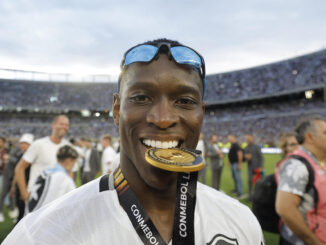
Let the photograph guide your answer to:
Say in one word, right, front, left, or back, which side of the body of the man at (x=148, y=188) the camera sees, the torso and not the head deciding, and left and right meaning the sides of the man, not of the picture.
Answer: front

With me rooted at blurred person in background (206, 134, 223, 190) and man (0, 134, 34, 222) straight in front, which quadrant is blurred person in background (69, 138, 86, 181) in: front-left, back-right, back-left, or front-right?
front-right

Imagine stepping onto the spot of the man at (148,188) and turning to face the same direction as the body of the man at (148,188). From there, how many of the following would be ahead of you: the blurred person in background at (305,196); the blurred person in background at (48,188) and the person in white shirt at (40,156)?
0

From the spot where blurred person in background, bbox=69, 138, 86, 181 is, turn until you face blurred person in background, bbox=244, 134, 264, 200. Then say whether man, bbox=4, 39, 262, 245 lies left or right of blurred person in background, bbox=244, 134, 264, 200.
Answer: right

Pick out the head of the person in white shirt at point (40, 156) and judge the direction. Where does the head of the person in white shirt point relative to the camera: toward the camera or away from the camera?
toward the camera

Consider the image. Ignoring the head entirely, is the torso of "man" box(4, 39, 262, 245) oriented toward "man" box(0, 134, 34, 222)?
no

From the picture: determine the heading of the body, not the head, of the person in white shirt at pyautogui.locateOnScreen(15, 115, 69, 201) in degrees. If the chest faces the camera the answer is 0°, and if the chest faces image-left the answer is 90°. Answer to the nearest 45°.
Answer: approximately 315°

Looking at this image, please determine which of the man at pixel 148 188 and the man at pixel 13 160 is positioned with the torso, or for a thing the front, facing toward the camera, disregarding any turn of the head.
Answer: the man at pixel 148 188

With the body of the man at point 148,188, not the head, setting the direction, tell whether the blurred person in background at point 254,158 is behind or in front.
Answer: behind

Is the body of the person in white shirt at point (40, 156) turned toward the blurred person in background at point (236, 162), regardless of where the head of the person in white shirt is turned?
no

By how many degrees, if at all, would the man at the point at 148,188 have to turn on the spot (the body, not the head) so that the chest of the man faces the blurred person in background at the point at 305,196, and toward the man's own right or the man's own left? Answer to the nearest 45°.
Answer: approximately 135° to the man's own left

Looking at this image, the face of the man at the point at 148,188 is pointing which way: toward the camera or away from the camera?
toward the camera

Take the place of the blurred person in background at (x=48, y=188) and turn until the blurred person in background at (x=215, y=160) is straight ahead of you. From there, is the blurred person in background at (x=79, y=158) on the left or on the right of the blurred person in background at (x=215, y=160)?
left

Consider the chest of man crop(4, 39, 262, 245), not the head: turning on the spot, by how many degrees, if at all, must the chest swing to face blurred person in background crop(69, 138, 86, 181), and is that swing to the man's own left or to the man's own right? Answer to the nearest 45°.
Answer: approximately 180°
